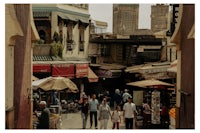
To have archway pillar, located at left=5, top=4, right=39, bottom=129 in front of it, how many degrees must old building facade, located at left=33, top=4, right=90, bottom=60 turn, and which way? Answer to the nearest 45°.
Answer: approximately 45° to its right

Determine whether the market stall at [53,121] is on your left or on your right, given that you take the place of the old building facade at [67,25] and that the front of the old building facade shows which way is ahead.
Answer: on your right

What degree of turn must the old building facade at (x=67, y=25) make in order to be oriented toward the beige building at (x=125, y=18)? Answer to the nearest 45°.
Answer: approximately 90° to its left

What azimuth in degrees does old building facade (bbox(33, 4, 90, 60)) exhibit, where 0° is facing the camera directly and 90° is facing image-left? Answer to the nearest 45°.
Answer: approximately 315°
